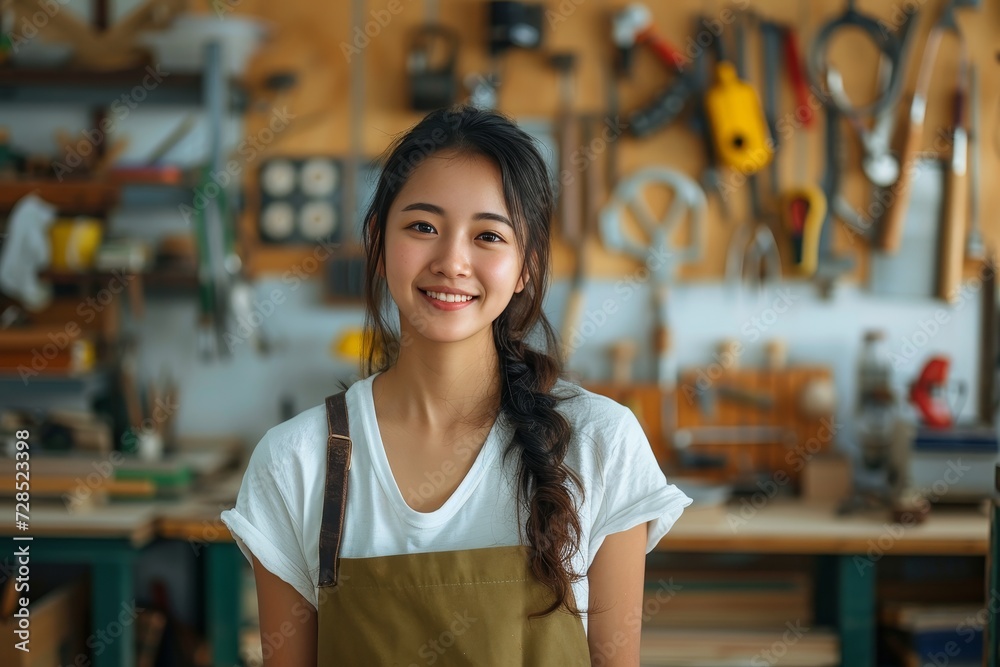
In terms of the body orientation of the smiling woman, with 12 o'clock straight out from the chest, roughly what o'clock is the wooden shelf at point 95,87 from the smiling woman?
The wooden shelf is roughly at 5 o'clock from the smiling woman.

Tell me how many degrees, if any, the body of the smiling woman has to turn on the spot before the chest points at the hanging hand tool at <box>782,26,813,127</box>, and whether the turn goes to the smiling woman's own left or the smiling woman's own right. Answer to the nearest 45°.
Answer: approximately 135° to the smiling woman's own left

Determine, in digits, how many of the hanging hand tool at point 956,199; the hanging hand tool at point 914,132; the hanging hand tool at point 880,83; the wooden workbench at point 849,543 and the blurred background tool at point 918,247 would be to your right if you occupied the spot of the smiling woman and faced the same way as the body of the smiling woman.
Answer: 0

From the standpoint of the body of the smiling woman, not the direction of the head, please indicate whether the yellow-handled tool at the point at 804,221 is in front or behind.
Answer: behind

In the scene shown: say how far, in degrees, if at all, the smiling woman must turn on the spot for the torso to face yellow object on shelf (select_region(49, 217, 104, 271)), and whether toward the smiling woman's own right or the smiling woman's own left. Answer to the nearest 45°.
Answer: approximately 135° to the smiling woman's own right

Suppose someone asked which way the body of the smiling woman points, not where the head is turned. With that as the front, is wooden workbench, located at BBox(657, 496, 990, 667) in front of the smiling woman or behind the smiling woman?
behind

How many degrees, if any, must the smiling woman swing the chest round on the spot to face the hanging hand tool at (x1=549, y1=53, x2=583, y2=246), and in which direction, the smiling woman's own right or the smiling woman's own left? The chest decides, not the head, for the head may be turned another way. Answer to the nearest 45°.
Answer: approximately 180°

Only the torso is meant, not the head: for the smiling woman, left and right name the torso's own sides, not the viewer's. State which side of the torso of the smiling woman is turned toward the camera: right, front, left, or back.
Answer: front

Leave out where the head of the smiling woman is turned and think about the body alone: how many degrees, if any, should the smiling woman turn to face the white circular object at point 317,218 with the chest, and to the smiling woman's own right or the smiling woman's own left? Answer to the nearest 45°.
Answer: approximately 180°

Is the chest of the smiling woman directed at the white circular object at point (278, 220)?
no

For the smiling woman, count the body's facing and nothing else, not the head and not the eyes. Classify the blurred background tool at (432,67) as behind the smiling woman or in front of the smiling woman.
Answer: behind

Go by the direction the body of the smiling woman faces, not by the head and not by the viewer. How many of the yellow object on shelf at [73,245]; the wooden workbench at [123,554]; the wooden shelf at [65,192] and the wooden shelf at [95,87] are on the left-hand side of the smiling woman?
0

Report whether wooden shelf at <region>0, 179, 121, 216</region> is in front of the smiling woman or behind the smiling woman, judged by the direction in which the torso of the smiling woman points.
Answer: behind

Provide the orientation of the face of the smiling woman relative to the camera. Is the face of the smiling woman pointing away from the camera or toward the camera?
toward the camera

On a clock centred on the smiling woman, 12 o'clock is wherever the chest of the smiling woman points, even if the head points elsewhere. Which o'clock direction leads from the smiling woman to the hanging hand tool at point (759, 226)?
The hanging hand tool is roughly at 7 o'clock from the smiling woman.

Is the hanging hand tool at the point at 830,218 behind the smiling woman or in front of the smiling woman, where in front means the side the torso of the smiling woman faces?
behind

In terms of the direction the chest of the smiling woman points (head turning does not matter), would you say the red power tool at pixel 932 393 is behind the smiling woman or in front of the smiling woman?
behind

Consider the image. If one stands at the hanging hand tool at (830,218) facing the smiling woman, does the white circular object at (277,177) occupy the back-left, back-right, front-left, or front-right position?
front-right

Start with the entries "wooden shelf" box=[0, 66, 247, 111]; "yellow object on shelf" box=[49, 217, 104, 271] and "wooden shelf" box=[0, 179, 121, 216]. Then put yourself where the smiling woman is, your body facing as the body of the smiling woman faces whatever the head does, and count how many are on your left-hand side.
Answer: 0
